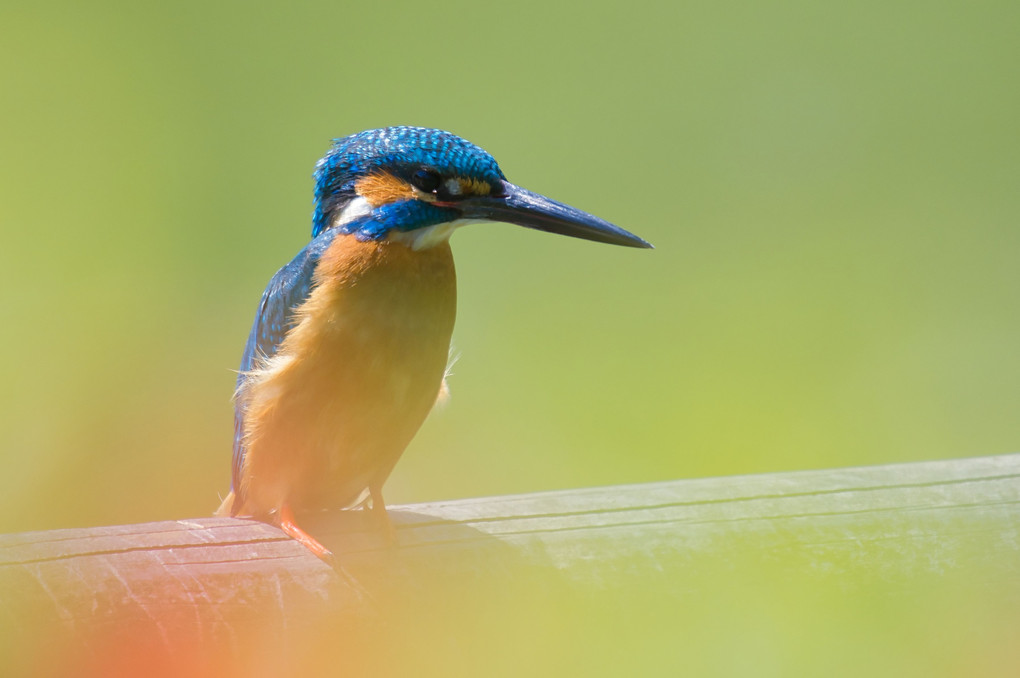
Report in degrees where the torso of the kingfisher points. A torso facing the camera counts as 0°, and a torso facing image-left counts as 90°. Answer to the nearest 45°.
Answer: approximately 315°
